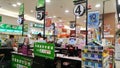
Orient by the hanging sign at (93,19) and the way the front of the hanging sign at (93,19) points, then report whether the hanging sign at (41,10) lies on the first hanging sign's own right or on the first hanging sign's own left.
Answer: on the first hanging sign's own right

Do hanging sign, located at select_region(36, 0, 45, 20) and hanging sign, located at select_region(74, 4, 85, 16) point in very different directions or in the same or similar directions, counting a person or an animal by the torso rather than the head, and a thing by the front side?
same or similar directions

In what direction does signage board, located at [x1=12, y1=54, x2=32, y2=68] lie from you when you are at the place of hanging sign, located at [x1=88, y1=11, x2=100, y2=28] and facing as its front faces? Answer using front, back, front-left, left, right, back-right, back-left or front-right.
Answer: right

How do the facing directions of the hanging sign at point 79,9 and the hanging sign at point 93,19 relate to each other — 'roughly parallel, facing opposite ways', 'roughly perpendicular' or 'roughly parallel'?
roughly parallel

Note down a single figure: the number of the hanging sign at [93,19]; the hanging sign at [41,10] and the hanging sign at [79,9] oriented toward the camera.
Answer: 3

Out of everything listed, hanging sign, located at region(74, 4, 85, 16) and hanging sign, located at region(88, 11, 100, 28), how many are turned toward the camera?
2

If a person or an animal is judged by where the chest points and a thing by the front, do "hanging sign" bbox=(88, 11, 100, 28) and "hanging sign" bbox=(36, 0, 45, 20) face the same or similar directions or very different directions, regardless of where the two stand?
same or similar directions

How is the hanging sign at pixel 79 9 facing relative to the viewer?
toward the camera

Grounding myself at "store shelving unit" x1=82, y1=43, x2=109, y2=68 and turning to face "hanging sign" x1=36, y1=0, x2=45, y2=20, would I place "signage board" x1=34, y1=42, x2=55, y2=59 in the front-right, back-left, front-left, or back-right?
front-left

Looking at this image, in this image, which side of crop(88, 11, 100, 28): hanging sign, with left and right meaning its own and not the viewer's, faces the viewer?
front
